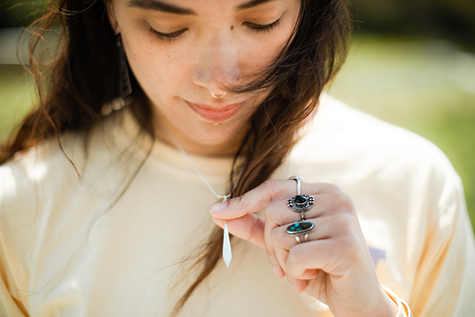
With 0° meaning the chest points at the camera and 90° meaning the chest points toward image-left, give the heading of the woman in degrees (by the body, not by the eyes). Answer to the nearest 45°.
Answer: approximately 0°
